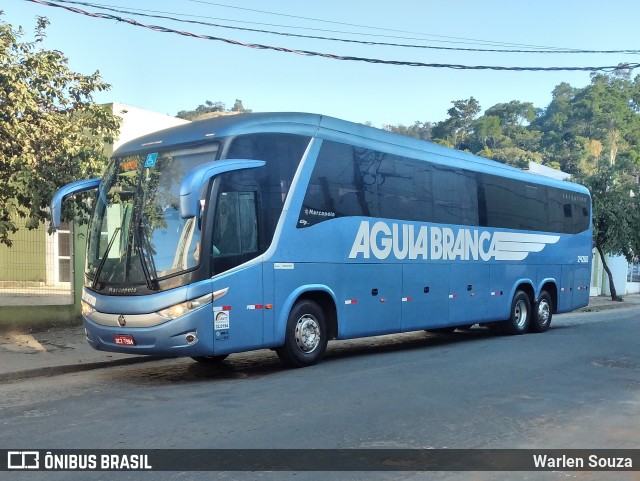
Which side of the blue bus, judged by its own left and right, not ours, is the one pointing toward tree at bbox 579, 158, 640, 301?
back
